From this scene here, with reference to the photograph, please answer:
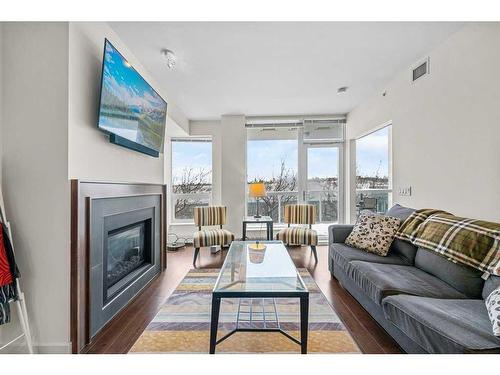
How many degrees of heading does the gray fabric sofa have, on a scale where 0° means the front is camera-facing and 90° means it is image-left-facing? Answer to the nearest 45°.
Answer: approximately 45°

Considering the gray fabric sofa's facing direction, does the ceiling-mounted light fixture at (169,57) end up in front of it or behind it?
in front

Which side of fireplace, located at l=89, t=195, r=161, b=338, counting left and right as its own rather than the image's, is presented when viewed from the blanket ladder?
right

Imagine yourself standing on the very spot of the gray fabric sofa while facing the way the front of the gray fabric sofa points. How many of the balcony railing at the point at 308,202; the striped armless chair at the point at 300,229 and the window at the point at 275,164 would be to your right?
3

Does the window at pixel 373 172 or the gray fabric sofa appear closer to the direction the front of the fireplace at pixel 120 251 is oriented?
the gray fabric sofa

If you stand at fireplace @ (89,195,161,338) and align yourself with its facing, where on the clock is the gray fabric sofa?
The gray fabric sofa is roughly at 12 o'clock from the fireplace.

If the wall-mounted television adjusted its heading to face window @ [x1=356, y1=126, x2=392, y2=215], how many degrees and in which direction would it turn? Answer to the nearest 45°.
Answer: approximately 45° to its left

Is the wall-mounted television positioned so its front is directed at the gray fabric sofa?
yes

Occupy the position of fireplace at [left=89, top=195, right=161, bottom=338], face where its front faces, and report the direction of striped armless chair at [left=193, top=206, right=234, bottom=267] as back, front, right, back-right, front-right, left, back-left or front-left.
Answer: left

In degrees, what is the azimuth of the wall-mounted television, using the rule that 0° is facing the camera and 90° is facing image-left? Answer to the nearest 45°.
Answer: approximately 315°

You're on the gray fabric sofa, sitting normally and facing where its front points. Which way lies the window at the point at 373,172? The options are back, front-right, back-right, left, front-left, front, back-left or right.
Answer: back-right

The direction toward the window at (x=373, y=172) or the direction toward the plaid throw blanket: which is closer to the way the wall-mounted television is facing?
the plaid throw blanket

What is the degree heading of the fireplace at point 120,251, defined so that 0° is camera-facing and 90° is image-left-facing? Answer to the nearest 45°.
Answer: approximately 315°
